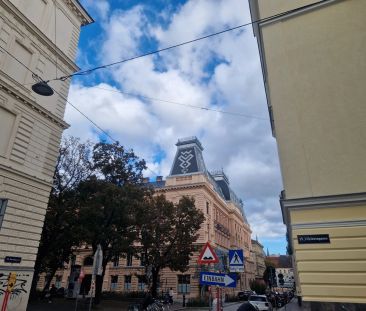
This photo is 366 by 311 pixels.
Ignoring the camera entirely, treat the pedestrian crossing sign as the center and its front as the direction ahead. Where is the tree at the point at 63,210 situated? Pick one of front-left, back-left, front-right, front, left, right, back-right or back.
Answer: back-right

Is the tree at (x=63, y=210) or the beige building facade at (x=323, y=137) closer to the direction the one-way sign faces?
the beige building facade

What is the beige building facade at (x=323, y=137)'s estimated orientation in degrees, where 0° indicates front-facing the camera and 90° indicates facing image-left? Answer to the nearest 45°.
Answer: approximately 45°

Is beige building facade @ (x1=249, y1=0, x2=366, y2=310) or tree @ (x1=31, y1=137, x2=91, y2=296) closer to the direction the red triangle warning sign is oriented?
the beige building facade

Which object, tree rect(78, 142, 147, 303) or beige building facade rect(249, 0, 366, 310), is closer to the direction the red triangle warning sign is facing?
the beige building facade

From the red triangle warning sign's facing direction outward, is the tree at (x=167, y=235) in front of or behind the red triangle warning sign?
behind

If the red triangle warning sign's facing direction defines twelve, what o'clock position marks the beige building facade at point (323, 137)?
The beige building facade is roughly at 10 o'clock from the red triangle warning sign.

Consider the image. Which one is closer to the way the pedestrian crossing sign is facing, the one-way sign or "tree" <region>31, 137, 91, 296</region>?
the one-way sign

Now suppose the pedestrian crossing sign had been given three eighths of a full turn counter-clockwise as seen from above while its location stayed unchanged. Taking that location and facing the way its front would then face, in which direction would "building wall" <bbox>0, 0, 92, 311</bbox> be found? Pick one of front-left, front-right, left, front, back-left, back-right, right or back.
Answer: back-left

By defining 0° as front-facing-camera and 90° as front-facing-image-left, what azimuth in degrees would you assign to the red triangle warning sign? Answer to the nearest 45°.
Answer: approximately 0°

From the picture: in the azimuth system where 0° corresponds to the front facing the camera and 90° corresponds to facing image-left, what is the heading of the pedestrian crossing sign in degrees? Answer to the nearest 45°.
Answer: approximately 0°

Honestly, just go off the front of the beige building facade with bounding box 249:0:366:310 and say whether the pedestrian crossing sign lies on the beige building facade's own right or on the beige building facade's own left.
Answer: on the beige building facade's own right

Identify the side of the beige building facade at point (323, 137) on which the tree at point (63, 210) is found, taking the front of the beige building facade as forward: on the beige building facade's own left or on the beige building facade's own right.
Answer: on the beige building facade's own right

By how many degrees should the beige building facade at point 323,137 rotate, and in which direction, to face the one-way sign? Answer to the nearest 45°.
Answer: approximately 45° to its right
